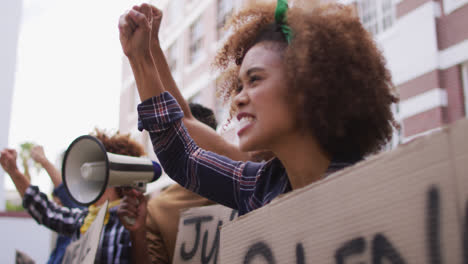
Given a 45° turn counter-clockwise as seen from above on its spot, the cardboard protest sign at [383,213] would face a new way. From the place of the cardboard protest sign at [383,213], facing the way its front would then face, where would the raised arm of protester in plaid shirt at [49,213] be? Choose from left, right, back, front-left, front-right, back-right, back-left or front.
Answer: back-right

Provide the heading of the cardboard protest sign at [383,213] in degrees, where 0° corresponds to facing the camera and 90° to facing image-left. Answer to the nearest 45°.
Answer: approximately 45°

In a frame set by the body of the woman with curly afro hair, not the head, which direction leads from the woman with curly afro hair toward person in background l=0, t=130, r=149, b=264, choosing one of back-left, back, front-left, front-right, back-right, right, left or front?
front-right

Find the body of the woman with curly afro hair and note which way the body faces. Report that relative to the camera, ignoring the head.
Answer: to the viewer's left

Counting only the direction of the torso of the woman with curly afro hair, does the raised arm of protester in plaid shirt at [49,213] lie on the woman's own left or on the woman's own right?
on the woman's own right

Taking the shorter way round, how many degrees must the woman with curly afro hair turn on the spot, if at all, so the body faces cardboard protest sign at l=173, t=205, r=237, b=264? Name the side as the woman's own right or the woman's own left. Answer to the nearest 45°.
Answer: approximately 45° to the woman's own right

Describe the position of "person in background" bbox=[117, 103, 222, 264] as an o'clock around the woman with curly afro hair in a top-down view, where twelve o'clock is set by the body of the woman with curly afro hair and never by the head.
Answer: The person in background is roughly at 2 o'clock from the woman with curly afro hair.

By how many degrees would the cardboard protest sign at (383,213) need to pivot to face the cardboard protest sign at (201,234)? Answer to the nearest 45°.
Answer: approximately 90° to its right

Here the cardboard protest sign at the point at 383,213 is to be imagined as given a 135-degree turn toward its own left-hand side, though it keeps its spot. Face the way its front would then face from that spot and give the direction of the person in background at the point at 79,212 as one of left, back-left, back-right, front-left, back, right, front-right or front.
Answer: back-left
